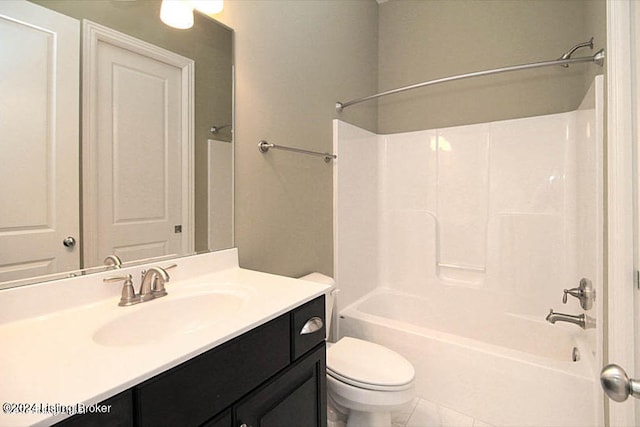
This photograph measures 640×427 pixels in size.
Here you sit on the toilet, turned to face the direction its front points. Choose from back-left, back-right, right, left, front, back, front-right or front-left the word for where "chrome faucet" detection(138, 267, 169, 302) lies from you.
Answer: right

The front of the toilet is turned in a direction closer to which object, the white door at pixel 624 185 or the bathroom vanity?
the white door

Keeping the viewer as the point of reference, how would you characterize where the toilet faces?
facing the viewer and to the right of the viewer

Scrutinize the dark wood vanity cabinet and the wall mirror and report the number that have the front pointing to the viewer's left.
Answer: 0

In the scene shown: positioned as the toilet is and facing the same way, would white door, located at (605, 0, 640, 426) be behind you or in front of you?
in front

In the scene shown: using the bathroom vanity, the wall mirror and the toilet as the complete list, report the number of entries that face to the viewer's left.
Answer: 0

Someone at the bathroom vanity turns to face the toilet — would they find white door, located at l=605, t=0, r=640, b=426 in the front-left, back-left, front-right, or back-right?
front-right

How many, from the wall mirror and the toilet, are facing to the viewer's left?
0

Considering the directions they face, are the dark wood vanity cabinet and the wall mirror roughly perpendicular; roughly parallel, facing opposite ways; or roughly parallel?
roughly parallel

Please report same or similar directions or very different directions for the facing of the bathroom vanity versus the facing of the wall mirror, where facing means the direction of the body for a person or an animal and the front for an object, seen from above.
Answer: same or similar directions

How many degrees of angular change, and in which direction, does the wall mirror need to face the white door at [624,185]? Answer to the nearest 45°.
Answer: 0° — it already faces it

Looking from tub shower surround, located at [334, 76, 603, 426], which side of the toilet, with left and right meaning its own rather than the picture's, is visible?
left

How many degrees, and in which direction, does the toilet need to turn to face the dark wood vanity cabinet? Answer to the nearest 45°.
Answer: approximately 90° to its right

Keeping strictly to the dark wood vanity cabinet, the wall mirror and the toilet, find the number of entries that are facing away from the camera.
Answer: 0
